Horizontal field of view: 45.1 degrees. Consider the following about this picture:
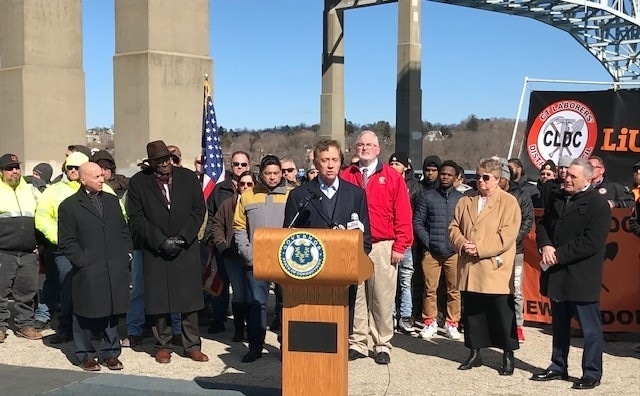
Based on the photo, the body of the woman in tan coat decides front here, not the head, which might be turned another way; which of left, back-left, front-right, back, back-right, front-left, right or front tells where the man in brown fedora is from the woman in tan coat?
front-right

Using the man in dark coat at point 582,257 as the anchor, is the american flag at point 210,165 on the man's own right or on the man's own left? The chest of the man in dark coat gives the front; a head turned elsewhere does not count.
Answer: on the man's own right

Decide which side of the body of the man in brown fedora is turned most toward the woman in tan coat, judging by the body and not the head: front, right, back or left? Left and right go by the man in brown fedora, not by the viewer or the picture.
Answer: left

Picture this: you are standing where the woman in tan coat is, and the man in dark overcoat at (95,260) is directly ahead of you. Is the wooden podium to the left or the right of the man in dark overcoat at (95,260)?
left

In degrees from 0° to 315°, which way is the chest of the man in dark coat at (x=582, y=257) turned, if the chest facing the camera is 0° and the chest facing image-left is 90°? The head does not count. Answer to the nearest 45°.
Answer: approximately 45°

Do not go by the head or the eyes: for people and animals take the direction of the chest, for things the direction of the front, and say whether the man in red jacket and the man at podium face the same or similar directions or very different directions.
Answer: same or similar directions

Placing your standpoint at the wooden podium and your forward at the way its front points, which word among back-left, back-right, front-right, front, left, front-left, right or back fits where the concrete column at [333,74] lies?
back

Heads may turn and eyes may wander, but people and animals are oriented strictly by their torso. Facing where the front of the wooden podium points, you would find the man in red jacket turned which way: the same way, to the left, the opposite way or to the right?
the same way

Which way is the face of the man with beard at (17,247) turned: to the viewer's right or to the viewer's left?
to the viewer's right

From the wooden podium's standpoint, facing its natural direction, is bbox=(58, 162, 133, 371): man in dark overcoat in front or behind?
behind

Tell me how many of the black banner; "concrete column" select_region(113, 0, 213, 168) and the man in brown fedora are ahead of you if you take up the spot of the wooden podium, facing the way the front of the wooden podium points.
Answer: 0

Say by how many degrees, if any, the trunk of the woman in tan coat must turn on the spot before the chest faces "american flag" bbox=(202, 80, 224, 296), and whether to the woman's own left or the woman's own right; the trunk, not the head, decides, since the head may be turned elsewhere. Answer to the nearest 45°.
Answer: approximately 90° to the woman's own right

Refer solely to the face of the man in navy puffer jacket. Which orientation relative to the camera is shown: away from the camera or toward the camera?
toward the camera

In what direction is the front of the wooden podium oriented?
toward the camera

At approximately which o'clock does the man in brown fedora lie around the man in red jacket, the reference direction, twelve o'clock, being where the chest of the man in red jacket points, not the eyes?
The man in brown fedora is roughly at 3 o'clock from the man in red jacket.

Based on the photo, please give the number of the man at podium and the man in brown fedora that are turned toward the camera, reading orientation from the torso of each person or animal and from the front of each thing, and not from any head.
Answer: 2

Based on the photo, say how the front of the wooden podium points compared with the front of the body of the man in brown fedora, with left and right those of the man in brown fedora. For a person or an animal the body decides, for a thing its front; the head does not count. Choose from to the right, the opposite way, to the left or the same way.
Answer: the same way

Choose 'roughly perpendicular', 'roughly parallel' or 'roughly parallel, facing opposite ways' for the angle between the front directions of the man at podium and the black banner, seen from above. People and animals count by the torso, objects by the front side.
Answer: roughly parallel

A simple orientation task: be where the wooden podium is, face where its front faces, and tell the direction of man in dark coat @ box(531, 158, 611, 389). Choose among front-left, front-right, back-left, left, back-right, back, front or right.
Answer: back-left

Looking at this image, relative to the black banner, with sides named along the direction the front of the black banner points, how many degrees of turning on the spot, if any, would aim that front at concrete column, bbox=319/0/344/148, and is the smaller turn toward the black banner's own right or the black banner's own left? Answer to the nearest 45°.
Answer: approximately 135° to the black banner's own right

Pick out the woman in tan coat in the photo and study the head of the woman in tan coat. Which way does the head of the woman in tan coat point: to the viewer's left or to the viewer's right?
to the viewer's left

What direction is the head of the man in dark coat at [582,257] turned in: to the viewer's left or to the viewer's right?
to the viewer's left

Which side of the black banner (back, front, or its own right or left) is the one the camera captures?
front

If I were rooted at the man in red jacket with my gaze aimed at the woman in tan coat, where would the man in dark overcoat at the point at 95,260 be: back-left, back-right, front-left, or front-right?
back-right
